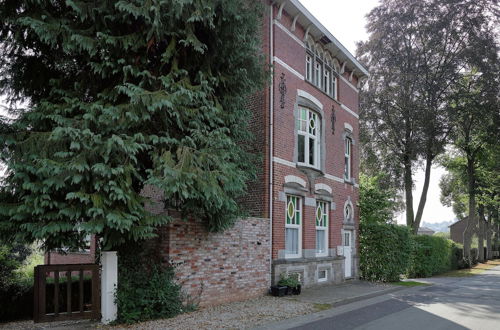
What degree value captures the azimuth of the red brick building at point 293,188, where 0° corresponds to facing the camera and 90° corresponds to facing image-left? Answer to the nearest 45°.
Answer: approximately 315°

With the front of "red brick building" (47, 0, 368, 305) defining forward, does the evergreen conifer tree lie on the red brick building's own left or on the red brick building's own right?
on the red brick building's own right

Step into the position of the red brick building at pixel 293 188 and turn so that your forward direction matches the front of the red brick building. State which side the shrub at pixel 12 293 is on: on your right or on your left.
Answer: on your right

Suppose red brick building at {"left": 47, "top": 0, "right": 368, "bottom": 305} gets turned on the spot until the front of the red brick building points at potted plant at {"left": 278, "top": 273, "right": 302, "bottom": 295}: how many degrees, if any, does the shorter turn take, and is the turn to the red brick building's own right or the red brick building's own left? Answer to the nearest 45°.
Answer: approximately 45° to the red brick building's own right
